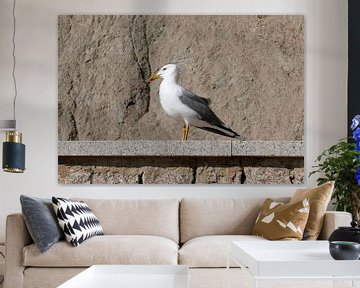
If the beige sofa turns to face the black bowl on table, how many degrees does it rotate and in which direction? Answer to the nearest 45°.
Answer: approximately 45° to its left

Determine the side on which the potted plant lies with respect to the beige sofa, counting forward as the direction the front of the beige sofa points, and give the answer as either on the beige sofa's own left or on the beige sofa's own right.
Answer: on the beige sofa's own left

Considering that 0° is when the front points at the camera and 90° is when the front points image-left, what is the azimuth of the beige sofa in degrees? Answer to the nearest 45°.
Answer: approximately 0°

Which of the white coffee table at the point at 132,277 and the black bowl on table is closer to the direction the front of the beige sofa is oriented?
the white coffee table

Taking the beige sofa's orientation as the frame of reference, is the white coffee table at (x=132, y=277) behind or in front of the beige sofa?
in front
